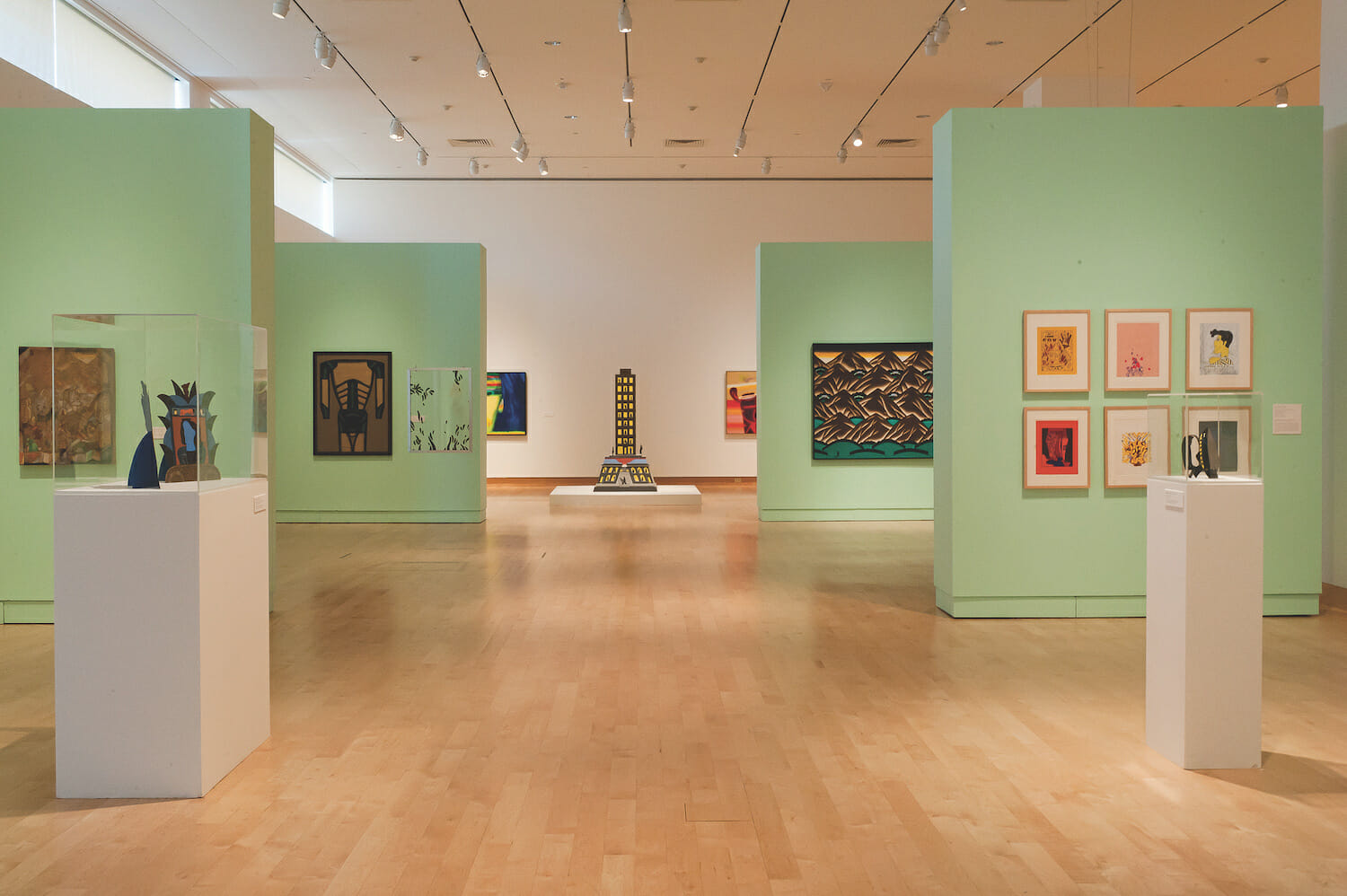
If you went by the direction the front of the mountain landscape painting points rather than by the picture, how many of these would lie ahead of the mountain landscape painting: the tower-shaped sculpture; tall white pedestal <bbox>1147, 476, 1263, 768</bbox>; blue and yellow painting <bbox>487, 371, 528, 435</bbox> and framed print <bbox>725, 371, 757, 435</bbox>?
1

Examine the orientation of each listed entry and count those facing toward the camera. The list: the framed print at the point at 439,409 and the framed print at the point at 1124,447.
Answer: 2

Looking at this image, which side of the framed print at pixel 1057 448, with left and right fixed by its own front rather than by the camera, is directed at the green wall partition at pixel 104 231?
right

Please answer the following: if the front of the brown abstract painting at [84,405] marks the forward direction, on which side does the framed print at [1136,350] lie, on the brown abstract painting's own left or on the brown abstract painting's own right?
on the brown abstract painting's own left

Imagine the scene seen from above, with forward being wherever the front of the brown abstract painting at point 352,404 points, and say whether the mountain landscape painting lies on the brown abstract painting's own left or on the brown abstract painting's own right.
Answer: on the brown abstract painting's own left

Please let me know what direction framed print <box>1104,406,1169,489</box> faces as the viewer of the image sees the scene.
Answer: facing the viewer

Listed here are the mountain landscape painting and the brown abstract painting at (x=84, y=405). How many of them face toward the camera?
2

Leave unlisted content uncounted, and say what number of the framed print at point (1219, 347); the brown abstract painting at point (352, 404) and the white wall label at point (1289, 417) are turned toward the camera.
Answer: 3

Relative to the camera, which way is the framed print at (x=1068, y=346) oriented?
toward the camera

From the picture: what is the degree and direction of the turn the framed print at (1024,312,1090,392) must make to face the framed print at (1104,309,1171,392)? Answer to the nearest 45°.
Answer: approximately 90° to its left

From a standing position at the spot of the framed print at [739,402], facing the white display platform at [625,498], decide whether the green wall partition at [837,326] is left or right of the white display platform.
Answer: left

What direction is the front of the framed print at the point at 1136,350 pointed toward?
toward the camera

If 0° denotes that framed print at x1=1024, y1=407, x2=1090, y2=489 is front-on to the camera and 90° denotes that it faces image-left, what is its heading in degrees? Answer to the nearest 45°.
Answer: approximately 0°
